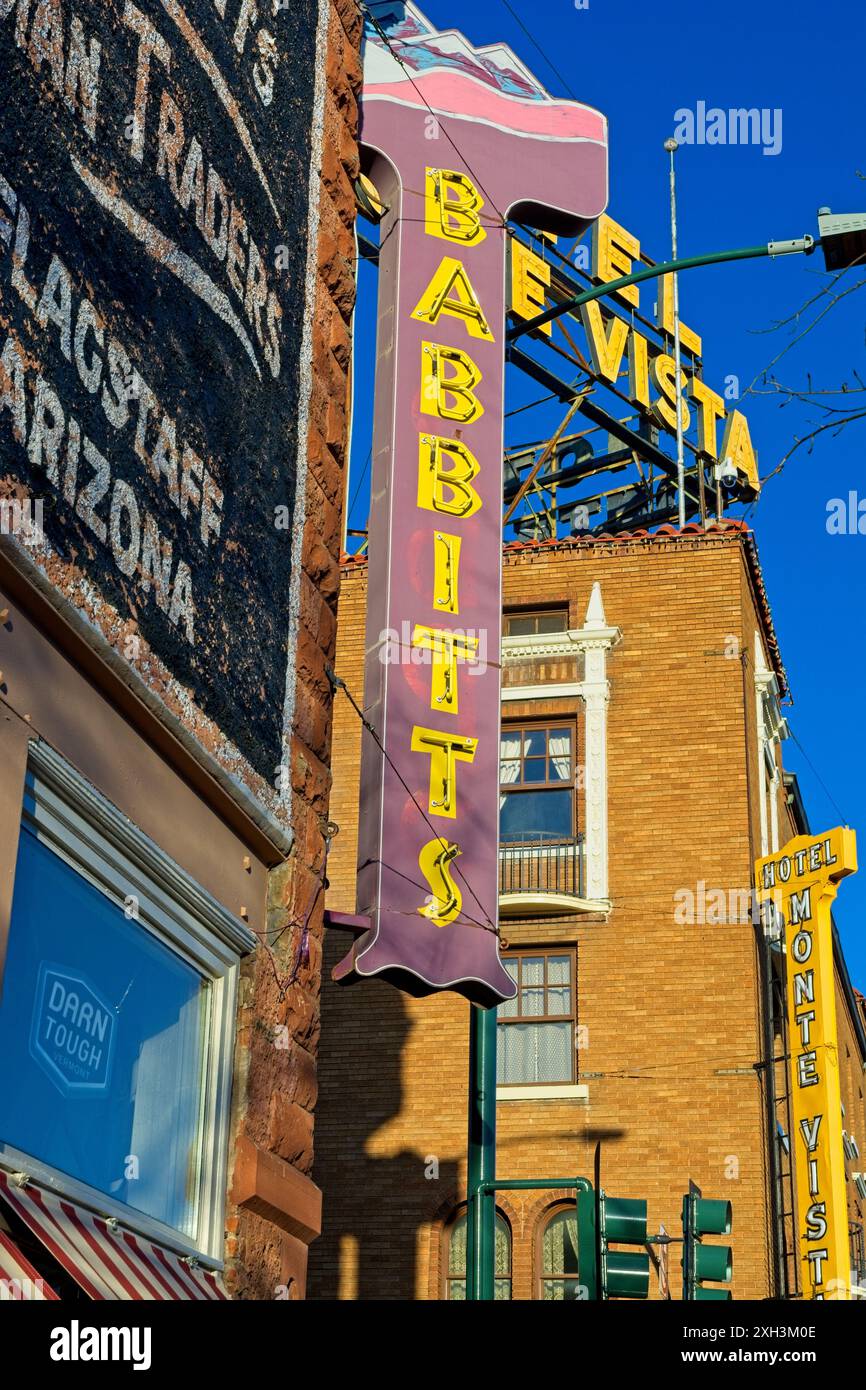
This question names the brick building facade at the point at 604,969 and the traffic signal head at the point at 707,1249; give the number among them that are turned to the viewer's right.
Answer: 1

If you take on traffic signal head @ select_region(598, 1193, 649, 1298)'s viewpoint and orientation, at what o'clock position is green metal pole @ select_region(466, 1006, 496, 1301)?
The green metal pole is roughly at 6 o'clock from the traffic signal head.

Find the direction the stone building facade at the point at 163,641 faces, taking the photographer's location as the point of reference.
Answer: facing the viewer and to the right of the viewer

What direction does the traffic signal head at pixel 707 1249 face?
to the viewer's right

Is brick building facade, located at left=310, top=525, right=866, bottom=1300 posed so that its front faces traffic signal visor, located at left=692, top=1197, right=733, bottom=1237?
yes

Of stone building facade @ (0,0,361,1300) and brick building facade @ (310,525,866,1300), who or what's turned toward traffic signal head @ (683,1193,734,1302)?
brick building facade @ (310,525,866,1300)

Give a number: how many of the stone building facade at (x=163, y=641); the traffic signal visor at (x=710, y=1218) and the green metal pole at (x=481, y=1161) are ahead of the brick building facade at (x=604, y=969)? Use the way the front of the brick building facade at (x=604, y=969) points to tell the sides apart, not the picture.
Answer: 3

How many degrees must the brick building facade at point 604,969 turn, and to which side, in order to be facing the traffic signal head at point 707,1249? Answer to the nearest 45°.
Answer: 0° — it already faces it

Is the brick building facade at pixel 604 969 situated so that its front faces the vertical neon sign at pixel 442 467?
yes

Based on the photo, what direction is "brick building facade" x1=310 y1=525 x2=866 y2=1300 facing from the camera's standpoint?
toward the camera

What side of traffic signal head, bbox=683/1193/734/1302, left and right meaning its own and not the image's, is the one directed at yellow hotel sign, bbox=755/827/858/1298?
left
